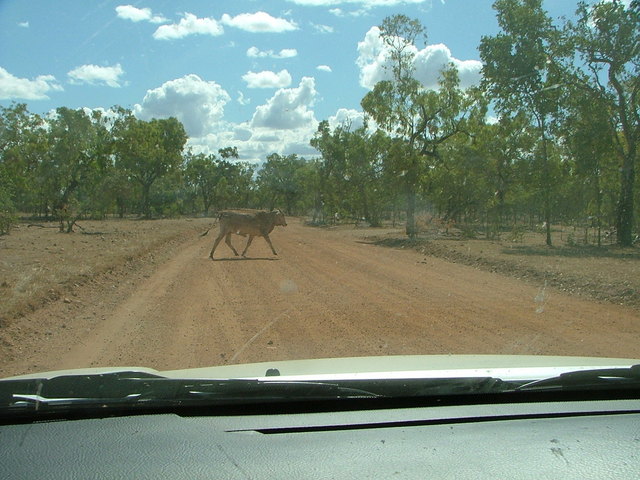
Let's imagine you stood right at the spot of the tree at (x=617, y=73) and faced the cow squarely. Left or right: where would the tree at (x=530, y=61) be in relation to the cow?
right

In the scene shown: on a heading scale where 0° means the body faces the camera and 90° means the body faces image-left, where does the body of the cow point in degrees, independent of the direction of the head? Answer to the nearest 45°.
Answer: approximately 270°

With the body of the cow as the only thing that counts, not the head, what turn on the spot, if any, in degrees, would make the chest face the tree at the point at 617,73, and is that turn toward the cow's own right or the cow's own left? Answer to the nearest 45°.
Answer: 0° — it already faces it

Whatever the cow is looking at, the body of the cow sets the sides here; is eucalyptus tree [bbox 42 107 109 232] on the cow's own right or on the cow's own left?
on the cow's own left

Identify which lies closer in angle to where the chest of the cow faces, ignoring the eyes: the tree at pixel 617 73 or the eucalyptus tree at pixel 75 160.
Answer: the tree

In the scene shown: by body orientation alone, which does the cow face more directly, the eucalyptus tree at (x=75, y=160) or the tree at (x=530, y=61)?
the tree

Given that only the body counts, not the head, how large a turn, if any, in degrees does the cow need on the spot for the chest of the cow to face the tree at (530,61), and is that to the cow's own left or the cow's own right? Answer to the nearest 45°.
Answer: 0° — it already faces it
